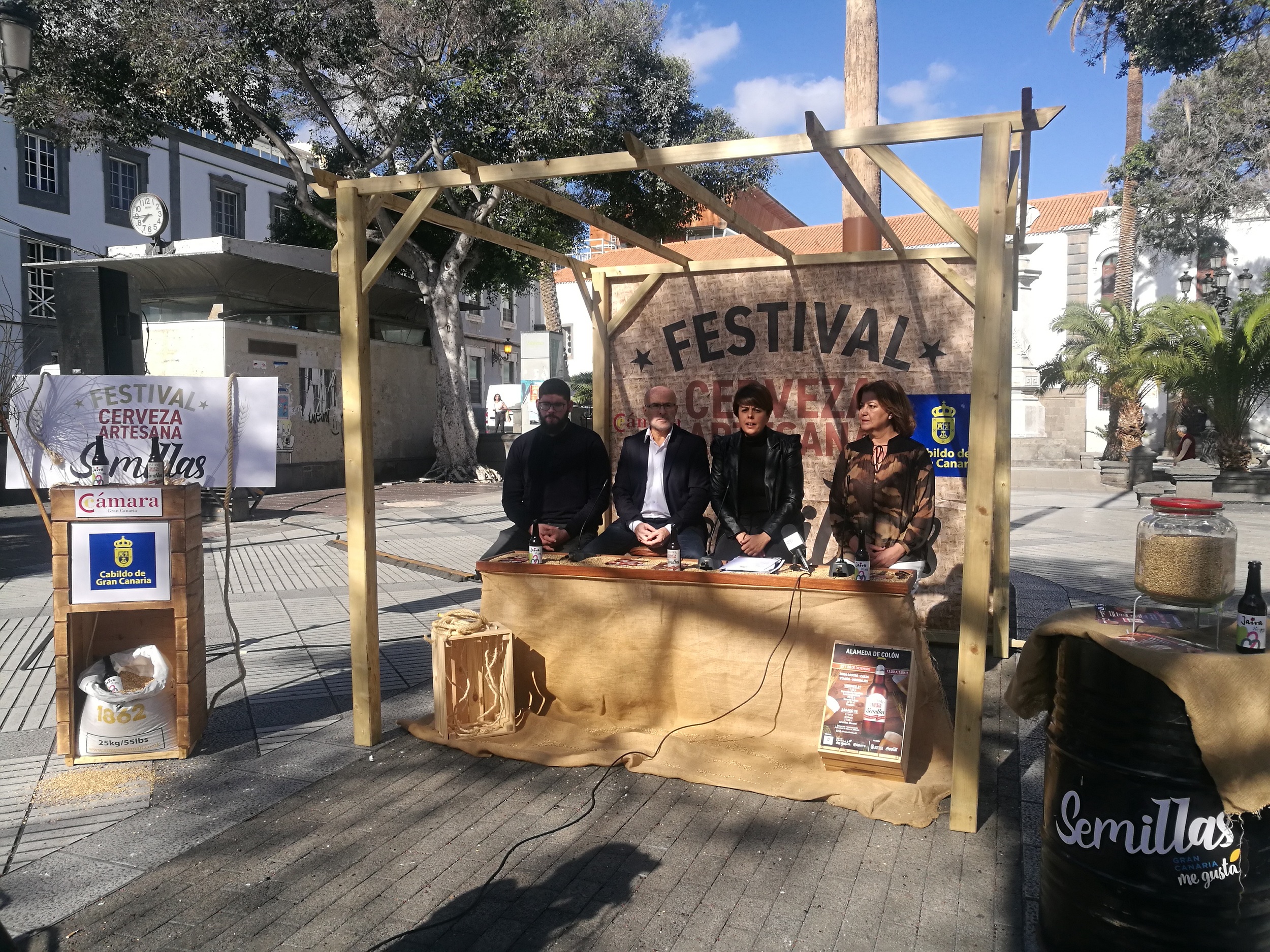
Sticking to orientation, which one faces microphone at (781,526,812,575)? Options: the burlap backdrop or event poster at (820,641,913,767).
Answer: the burlap backdrop

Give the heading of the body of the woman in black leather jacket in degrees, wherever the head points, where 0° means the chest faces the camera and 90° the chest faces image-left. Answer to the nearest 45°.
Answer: approximately 0°

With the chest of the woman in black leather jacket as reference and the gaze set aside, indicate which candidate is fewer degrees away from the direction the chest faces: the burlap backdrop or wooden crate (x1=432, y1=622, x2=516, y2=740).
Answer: the wooden crate

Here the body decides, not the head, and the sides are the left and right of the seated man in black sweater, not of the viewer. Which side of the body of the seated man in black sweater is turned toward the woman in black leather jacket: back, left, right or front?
left

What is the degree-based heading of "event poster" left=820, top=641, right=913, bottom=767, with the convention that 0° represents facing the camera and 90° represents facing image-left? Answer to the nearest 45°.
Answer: approximately 0°

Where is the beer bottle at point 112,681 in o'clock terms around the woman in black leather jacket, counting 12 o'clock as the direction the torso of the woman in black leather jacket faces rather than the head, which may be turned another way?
The beer bottle is roughly at 2 o'clock from the woman in black leather jacket.

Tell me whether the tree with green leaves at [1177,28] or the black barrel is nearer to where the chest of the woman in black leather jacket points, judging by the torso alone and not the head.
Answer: the black barrel

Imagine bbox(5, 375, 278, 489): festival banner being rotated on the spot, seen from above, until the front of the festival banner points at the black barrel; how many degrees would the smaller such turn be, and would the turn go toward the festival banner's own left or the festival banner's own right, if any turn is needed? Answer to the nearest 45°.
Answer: approximately 45° to the festival banner's own left
